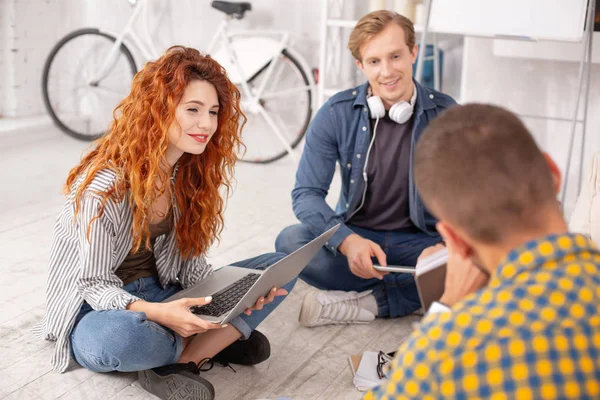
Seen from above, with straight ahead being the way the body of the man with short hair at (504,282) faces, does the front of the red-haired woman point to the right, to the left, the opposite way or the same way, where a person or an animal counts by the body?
the opposite way

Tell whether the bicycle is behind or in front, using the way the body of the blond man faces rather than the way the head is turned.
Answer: behind

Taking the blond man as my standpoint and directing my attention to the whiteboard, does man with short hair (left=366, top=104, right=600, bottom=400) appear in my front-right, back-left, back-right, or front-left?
back-right

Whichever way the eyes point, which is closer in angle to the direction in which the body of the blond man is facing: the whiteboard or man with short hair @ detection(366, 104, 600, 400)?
the man with short hair

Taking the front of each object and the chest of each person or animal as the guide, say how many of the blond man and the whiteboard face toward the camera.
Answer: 2

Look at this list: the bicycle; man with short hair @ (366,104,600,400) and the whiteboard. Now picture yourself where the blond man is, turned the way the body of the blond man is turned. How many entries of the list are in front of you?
1

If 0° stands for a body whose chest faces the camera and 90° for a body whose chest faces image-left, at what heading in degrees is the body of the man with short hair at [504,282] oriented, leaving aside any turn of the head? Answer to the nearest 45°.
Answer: approximately 135°

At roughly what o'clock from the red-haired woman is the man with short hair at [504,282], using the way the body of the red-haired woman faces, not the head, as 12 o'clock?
The man with short hair is roughly at 1 o'clock from the red-haired woman.

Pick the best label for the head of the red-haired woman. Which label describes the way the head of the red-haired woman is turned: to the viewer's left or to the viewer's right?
to the viewer's right

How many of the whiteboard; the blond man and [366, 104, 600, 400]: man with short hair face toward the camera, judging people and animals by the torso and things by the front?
2

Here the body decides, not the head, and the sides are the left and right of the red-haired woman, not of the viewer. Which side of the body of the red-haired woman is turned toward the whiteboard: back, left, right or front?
left

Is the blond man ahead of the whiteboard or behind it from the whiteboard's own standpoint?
ahead

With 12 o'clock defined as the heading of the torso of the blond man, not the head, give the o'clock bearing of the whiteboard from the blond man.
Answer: The whiteboard is roughly at 7 o'clock from the blond man.

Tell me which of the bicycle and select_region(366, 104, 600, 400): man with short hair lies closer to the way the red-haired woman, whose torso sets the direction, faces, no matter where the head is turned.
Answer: the man with short hair

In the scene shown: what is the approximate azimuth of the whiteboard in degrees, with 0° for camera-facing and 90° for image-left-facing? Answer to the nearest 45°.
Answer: approximately 0°
